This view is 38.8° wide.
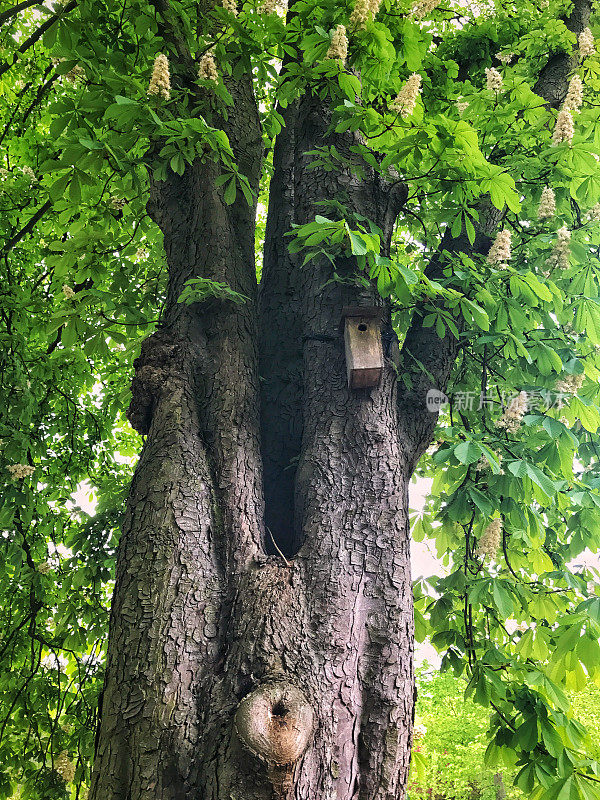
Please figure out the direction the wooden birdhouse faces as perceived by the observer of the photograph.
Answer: facing the viewer
